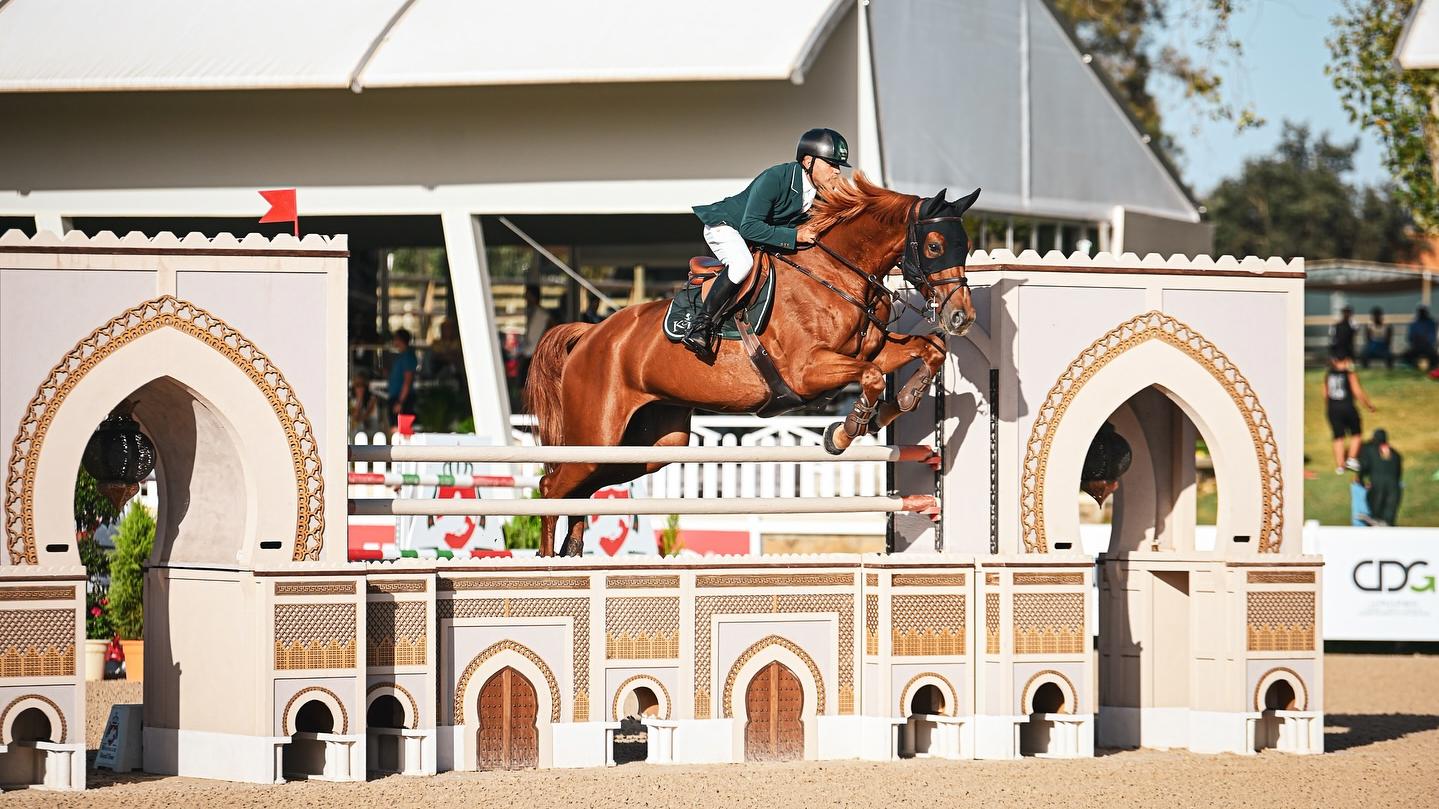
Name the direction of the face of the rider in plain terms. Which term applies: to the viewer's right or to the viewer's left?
to the viewer's right

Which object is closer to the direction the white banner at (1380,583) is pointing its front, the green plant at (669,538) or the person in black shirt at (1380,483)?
the green plant

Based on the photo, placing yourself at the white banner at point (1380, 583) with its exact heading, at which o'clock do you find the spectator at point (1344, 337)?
The spectator is roughly at 6 o'clock from the white banner.

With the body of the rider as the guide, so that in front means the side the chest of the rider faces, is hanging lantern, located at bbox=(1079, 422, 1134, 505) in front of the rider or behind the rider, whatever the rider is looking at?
in front

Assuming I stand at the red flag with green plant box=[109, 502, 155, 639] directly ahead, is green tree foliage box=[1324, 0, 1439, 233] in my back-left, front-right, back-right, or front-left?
front-right

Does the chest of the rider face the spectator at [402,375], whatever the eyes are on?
no

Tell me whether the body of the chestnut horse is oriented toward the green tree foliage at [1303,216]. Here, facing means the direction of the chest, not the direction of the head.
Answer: no

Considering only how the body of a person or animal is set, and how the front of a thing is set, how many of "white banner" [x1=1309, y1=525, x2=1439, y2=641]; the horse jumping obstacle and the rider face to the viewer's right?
1

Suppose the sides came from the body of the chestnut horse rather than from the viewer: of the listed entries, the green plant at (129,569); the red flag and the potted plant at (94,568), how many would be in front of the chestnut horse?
0

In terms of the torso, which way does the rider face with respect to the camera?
to the viewer's right

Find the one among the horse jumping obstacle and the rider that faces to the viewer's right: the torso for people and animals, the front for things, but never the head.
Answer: the rider

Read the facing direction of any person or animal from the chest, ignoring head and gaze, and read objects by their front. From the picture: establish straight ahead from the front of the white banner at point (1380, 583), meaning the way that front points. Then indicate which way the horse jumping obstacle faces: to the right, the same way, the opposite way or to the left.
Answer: the same way

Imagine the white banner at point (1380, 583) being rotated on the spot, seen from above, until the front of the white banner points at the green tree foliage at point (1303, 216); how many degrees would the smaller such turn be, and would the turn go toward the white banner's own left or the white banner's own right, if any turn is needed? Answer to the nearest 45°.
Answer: approximately 180°

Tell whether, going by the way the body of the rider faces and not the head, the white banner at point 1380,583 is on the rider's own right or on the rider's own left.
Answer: on the rider's own left

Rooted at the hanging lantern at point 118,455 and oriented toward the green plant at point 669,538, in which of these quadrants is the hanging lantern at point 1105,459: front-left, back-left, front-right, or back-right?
front-right

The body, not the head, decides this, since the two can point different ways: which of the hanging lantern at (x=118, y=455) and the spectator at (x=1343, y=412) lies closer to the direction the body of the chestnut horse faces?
the spectator

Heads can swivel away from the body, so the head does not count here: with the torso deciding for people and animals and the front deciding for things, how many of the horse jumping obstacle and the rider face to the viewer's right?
1

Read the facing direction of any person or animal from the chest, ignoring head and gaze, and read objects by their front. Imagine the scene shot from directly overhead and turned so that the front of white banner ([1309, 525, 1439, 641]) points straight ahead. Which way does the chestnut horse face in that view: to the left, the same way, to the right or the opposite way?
to the left

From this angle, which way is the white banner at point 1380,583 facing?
toward the camera
